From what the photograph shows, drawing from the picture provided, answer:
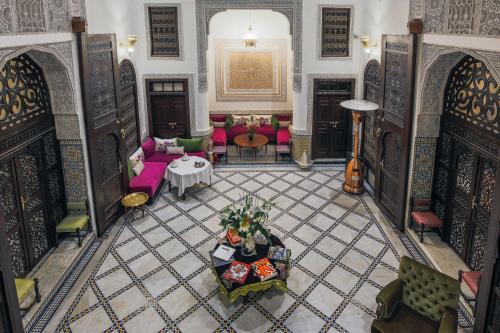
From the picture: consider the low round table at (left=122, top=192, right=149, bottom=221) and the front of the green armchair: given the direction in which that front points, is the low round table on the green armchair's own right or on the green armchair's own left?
on the green armchair's own right

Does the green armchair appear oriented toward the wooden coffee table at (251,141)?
no

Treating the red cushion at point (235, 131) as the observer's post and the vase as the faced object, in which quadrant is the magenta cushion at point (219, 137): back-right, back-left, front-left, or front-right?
front-right

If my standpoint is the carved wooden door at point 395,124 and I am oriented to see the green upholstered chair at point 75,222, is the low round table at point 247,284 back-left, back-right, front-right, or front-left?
front-left

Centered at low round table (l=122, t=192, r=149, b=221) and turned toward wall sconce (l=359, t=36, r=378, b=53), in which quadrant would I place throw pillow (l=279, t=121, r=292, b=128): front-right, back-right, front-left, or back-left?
front-left

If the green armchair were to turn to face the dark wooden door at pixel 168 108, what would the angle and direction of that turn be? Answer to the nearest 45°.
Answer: approximately 90° to its right

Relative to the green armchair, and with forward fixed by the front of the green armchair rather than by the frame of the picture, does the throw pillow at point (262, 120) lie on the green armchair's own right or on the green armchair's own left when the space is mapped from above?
on the green armchair's own right

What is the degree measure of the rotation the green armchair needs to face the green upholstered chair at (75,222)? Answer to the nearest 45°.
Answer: approximately 45° to its right

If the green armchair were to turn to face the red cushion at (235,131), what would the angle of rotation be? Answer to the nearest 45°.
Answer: approximately 90° to its right

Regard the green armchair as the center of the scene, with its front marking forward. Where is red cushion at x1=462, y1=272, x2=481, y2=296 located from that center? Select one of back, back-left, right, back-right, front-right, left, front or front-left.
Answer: back

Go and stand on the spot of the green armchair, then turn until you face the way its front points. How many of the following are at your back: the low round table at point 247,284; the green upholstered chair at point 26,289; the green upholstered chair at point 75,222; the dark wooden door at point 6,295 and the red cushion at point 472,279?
1

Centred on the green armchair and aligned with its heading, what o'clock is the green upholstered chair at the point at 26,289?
The green upholstered chair is roughly at 1 o'clock from the green armchair.

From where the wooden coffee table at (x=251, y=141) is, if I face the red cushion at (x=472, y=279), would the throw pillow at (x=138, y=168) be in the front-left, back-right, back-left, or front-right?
front-right

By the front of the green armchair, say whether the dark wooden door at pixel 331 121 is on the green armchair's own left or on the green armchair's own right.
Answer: on the green armchair's own right

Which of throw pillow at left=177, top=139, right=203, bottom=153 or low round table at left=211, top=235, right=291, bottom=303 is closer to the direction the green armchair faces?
the low round table

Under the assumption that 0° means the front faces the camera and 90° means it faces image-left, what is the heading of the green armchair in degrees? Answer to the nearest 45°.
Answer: approximately 45°
